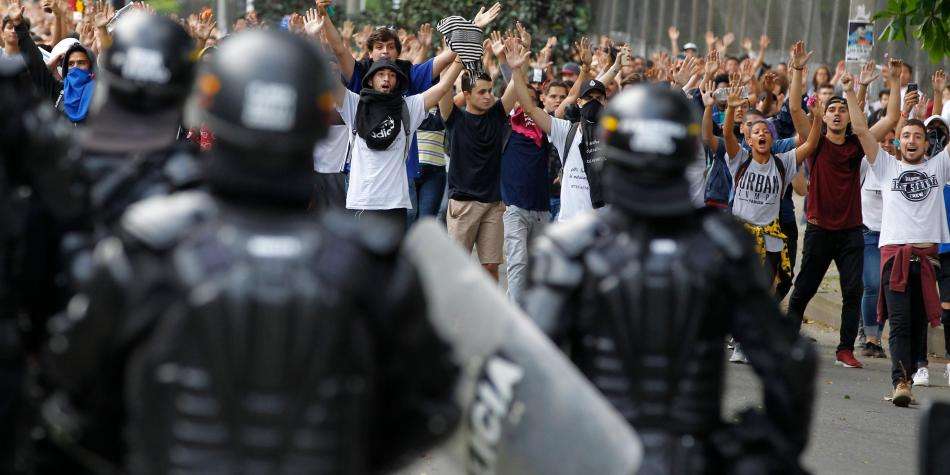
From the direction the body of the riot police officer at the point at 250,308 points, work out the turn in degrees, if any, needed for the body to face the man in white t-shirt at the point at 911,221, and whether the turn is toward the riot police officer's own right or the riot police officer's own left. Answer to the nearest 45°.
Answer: approximately 45° to the riot police officer's own right

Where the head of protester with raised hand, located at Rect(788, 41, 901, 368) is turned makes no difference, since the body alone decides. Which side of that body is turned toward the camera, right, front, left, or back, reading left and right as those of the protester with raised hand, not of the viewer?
front

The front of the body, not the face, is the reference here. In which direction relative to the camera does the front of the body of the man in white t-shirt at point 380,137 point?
toward the camera

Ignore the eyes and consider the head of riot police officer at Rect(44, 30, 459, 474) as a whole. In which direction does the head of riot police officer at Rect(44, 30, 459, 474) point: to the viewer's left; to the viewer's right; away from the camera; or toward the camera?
away from the camera

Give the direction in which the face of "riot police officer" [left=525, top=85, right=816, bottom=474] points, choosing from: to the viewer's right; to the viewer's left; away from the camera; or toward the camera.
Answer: away from the camera

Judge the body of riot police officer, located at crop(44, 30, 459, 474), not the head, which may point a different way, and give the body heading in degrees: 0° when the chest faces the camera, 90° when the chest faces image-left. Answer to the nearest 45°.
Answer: approximately 180°

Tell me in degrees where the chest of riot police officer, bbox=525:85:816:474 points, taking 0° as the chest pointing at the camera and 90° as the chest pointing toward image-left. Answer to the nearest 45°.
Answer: approximately 180°

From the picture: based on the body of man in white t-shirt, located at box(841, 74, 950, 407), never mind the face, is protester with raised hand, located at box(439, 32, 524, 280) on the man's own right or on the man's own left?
on the man's own right

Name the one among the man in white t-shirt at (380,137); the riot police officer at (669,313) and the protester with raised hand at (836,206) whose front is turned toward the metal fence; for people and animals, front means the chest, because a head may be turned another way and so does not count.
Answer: the riot police officer

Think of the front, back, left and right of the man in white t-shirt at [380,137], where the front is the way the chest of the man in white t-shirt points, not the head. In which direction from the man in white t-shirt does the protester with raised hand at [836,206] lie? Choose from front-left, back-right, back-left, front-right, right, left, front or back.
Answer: left

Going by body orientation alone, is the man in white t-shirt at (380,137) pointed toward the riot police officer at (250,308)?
yes

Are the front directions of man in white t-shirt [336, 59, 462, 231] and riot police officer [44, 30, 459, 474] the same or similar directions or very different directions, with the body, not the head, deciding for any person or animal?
very different directions

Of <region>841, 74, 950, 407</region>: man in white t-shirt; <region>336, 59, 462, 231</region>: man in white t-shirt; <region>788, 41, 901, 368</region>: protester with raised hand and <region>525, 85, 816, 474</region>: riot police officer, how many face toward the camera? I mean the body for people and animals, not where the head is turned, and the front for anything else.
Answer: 3

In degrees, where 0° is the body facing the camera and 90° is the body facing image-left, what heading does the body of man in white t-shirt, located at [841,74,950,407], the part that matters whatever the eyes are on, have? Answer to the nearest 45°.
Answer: approximately 0°

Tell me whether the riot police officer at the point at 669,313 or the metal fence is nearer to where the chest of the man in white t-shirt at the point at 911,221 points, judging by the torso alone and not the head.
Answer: the riot police officer

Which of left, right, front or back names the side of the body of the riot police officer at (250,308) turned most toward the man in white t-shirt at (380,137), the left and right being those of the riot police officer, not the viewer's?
front

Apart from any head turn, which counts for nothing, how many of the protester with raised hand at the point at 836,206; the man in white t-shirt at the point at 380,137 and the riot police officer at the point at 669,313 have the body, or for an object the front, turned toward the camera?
2
